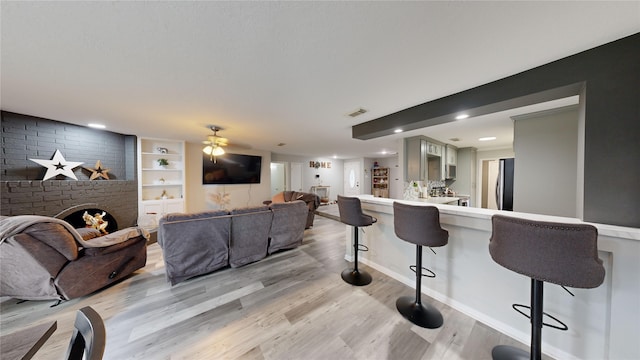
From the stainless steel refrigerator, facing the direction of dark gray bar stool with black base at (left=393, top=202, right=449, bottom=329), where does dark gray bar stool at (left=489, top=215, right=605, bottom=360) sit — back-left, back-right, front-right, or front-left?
front-left

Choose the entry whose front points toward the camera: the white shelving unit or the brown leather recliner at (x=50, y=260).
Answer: the white shelving unit

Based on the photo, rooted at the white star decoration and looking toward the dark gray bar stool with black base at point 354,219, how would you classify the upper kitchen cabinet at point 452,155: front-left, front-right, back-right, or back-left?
front-left

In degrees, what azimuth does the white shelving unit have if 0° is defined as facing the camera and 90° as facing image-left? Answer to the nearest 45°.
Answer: approximately 0°

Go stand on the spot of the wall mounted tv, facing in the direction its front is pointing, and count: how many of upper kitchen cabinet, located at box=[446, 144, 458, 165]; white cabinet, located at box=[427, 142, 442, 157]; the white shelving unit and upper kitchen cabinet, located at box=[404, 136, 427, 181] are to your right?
1

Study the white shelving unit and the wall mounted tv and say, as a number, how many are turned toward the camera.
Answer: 2

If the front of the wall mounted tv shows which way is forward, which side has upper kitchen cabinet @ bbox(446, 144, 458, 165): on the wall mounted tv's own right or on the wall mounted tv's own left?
on the wall mounted tv's own left

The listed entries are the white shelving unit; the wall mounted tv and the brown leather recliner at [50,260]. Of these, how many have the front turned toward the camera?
2

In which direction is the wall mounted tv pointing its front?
toward the camera

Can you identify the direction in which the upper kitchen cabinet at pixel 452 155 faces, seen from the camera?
facing the viewer and to the right of the viewer

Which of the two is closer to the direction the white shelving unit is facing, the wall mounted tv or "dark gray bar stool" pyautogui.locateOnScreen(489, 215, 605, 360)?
the dark gray bar stool

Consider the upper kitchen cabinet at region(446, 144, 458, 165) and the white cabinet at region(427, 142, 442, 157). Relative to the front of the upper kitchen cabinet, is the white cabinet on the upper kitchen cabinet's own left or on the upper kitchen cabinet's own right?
on the upper kitchen cabinet's own right

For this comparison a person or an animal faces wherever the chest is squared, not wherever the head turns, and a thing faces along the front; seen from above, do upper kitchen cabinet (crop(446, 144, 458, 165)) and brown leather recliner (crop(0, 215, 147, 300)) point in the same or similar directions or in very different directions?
very different directions

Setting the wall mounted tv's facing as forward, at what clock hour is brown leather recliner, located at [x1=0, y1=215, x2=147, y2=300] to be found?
The brown leather recliner is roughly at 1 o'clock from the wall mounted tv.
